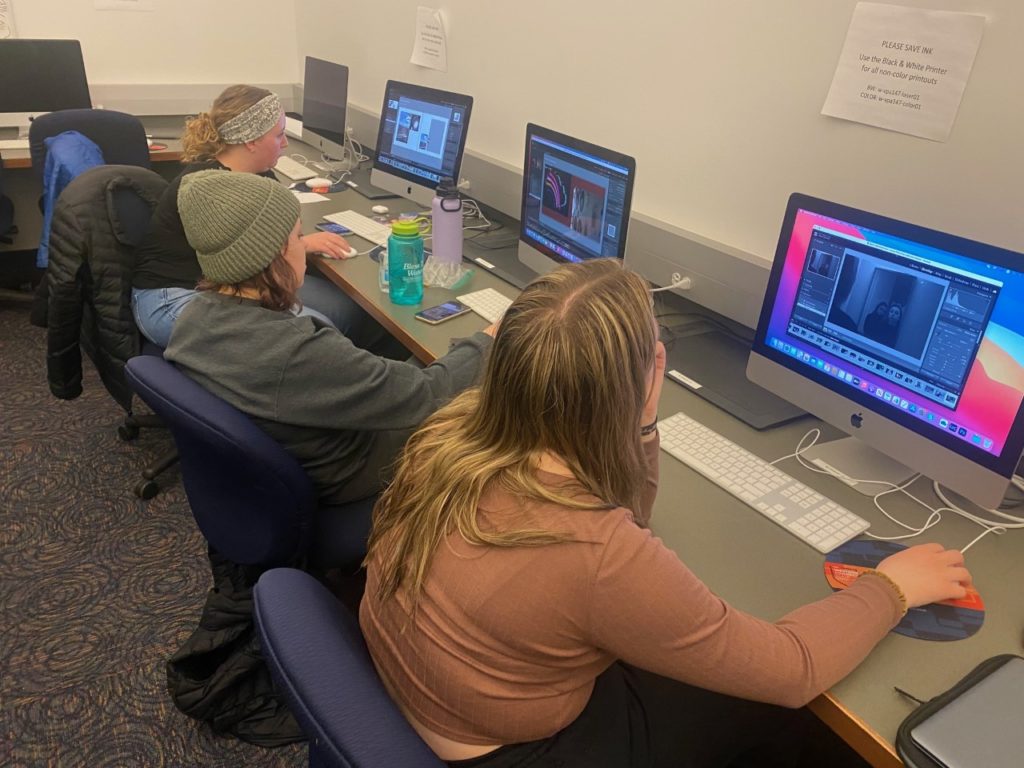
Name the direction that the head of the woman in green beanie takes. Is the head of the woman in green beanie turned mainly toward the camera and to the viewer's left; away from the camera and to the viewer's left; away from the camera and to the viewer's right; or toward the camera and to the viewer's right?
away from the camera and to the viewer's right

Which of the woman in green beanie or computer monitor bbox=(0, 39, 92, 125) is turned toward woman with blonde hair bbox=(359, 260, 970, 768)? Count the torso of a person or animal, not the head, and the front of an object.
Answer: the computer monitor

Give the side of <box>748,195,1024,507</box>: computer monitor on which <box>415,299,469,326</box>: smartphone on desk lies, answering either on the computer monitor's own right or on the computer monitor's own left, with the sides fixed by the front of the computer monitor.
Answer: on the computer monitor's own right

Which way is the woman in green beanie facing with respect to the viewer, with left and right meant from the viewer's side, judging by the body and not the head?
facing away from the viewer and to the right of the viewer

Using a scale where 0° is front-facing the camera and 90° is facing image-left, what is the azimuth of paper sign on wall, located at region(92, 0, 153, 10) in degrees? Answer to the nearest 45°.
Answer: approximately 0°

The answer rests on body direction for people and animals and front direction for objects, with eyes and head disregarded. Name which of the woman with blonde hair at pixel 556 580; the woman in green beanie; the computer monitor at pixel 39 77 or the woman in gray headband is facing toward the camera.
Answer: the computer monitor

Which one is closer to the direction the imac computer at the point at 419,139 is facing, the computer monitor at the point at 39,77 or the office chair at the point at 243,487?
the office chair

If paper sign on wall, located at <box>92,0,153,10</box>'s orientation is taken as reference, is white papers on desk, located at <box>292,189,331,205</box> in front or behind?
in front

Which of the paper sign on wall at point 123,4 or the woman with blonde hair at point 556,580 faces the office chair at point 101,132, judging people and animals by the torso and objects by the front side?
the paper sign on wall

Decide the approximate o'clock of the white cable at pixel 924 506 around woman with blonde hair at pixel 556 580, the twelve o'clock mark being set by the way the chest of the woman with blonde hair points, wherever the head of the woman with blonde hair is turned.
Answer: The white cable is roughly at 12 o'clock from the woman with blonde hair.

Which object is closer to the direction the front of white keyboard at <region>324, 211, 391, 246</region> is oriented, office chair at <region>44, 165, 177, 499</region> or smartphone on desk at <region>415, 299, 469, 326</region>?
the office chair

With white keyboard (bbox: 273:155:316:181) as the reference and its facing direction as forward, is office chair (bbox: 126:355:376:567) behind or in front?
in front

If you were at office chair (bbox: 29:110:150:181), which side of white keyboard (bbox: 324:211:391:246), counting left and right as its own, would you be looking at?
right

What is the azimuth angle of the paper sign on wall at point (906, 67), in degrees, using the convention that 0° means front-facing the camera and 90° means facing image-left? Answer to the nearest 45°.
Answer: approximately 45°

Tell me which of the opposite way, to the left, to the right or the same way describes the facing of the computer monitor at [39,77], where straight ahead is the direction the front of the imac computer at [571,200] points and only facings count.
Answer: to the left

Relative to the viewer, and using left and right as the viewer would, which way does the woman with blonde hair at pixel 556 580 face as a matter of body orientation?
facing away from the viewer and to the right of the viewer
